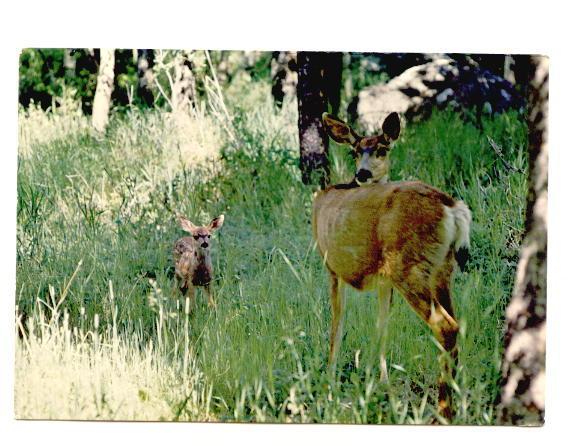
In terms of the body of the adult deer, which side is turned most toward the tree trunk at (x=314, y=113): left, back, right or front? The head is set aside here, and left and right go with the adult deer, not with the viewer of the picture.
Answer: front

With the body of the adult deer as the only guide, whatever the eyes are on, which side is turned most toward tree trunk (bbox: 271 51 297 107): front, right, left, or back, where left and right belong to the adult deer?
front

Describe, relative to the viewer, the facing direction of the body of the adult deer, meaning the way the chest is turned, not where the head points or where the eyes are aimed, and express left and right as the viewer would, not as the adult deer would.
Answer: facing away from the viewer and to the left of the viewer

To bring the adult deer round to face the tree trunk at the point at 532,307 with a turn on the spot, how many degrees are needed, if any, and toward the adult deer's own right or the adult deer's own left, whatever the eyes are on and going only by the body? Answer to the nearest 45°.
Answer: approximately 135° to the adult deer's own right

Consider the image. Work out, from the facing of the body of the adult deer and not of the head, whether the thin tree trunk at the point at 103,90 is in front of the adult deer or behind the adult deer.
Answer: in front

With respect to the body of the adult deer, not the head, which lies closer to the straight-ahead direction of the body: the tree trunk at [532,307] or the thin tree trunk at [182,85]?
the thin tree trunk

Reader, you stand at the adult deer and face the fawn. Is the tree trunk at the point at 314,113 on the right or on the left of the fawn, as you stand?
right
